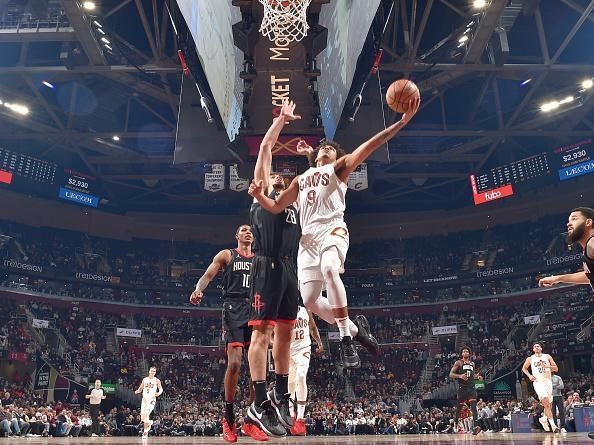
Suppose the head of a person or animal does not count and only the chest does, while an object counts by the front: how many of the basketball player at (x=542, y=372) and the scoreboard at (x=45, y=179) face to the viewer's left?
0

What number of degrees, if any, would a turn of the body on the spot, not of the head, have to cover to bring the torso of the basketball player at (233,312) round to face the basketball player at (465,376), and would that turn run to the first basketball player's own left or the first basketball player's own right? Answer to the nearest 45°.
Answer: approximately 90° to the first basketball player's own left

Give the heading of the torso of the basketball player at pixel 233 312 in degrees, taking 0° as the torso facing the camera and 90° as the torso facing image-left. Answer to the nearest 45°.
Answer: approximately 315°

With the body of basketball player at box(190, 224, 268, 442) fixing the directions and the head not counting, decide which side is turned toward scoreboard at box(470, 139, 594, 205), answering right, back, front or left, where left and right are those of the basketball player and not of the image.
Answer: left

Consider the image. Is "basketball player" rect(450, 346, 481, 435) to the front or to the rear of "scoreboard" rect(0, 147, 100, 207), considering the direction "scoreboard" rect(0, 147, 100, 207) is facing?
to the front

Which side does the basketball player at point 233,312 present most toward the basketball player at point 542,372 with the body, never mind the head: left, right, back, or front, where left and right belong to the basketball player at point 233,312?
left

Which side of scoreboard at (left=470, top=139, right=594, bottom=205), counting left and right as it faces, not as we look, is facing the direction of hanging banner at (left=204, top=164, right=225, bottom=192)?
front

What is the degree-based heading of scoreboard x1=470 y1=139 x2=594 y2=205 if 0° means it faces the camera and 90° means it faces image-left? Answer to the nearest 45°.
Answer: approximately 45°

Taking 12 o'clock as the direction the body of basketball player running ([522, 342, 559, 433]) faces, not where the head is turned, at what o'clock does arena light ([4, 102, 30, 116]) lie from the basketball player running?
The arena light is roughly at 3 o'clock from the basketball player running.
